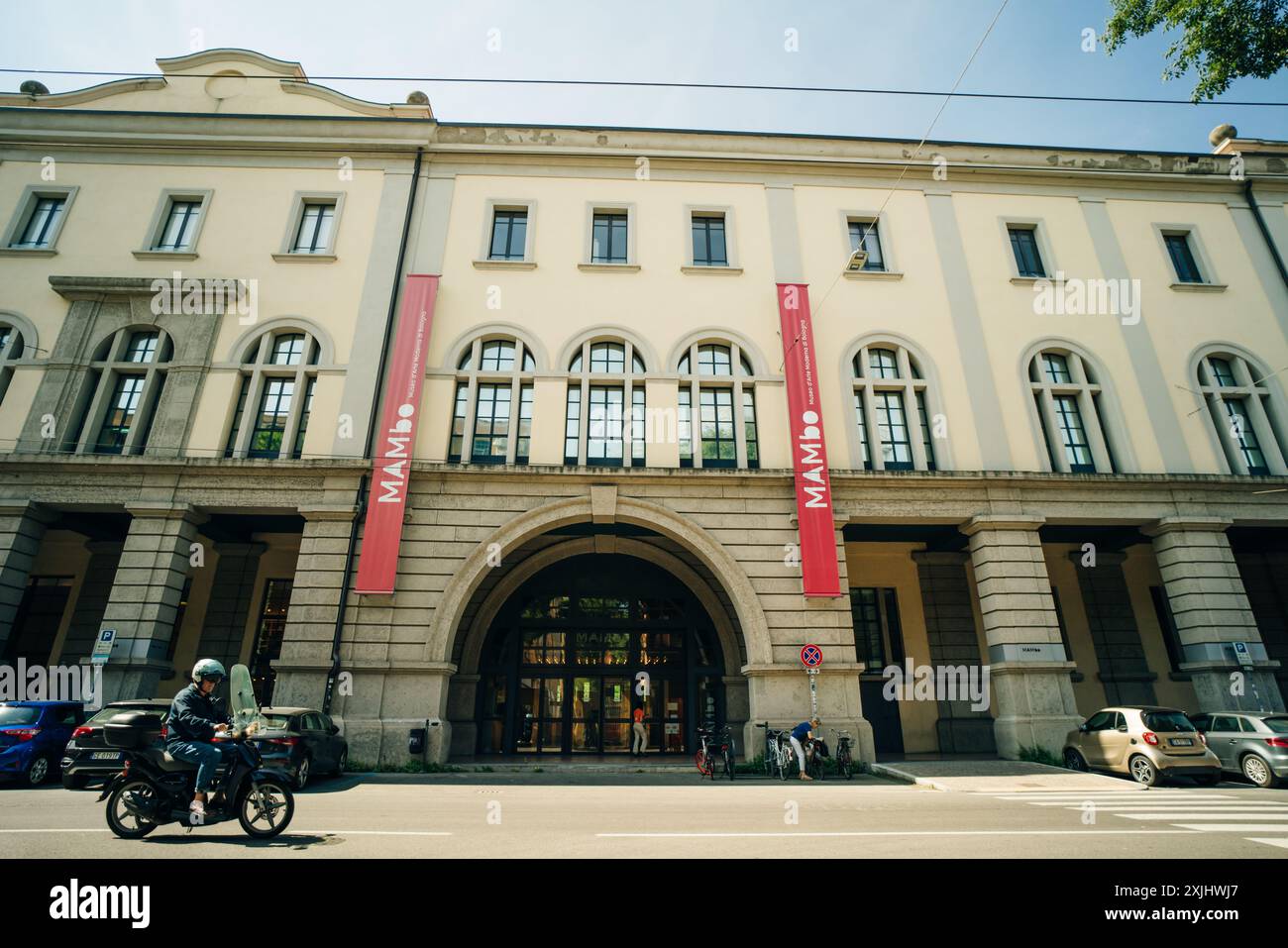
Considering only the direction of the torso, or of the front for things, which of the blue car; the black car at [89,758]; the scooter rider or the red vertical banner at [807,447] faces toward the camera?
the red vertical banner

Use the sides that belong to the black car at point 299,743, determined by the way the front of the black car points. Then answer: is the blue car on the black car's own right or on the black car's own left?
on the black car's own left

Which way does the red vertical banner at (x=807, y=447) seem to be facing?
toward the camera

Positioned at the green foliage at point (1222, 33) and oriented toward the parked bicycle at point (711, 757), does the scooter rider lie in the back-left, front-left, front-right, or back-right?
front-left

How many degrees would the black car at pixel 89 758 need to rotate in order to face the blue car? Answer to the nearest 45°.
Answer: approximately 90° to its left

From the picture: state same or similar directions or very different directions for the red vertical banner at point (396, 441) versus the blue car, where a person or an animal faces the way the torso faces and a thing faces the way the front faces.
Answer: very different directions

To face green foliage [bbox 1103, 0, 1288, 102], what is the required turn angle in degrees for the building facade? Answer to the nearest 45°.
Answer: approximately 45° to its left

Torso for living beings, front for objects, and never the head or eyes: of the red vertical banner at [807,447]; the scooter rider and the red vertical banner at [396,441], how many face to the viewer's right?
1

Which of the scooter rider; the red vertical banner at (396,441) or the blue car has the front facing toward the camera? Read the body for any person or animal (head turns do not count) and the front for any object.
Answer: the red vertical banner

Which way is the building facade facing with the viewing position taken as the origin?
facing the viewer

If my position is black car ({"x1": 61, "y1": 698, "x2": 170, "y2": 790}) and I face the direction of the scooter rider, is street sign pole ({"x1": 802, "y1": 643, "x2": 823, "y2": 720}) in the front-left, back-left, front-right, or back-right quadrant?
front-left

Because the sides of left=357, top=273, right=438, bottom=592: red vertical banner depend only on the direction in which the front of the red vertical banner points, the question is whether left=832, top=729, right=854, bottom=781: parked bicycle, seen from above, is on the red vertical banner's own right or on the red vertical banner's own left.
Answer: on the red vertical banner's own left

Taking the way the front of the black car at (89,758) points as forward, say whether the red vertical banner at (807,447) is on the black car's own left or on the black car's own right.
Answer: on the black car's own right

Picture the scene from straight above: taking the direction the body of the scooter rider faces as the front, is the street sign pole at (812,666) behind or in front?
in front

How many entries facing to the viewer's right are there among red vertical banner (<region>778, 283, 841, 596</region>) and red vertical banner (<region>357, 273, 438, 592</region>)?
0
